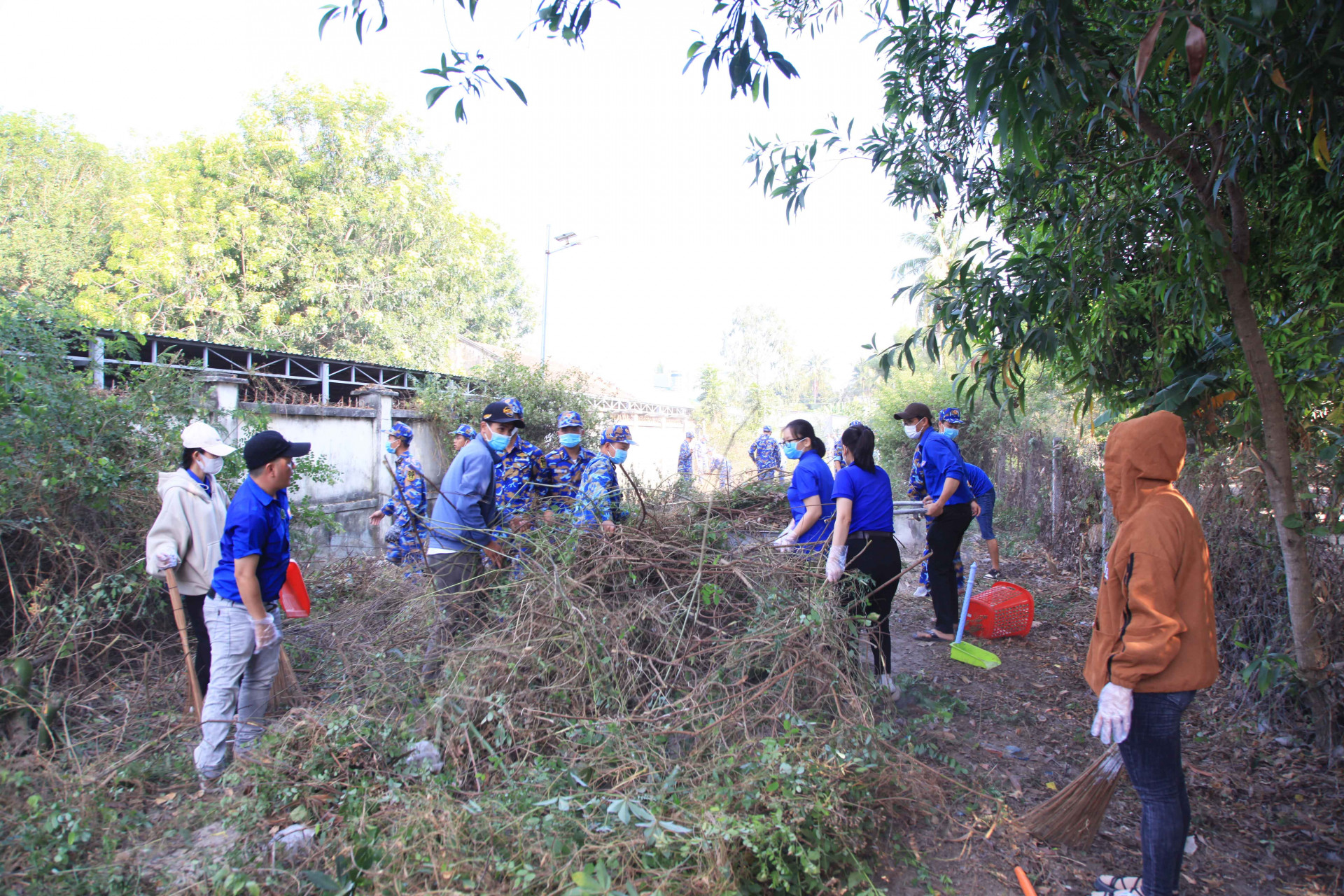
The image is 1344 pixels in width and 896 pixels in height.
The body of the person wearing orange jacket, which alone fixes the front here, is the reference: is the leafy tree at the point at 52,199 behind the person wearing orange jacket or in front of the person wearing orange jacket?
in front

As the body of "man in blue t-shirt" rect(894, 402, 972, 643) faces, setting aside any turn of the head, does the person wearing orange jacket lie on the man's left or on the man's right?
on the man's left

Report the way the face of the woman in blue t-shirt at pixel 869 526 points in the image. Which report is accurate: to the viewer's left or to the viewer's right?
to the viewer's left

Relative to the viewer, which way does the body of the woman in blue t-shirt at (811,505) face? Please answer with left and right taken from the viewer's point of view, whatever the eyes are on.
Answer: facing to the left of the viewer

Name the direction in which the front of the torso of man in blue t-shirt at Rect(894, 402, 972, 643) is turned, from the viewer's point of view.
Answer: to the viewer's left

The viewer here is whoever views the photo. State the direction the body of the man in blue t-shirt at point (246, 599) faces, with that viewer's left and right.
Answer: facing to the right of the viewer

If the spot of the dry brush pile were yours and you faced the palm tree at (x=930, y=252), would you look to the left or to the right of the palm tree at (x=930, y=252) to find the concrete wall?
left

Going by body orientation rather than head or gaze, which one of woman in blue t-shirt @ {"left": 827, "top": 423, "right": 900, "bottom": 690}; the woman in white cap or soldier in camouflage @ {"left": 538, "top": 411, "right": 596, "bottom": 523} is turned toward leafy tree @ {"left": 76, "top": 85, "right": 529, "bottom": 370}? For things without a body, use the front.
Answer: the woman in blue t-shirt
